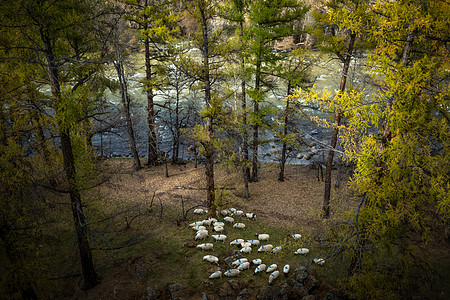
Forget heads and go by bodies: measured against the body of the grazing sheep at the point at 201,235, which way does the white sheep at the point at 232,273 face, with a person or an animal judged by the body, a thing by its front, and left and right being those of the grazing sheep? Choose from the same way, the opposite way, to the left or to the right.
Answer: the same way

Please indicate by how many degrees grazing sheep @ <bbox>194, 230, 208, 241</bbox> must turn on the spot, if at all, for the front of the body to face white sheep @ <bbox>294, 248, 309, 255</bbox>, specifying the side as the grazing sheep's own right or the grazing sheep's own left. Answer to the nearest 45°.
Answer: approximately 180°

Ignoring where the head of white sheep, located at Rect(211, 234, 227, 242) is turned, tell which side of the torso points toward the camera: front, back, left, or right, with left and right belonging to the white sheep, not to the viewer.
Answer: left

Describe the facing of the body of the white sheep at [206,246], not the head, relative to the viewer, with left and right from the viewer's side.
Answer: facing to the left of the viewer

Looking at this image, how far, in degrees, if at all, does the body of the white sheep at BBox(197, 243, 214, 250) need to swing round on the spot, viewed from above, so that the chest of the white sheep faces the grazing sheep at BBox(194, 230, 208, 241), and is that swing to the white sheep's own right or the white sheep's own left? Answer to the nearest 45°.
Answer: approximately 90° to the white sheep's own right

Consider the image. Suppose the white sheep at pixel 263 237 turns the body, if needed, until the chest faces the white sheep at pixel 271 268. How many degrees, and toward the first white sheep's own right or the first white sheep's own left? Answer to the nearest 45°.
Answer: approximately 90° to the first white sheep's own left

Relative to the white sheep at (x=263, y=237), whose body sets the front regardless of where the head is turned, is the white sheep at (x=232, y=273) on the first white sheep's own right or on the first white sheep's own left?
on the first white sheep's own left

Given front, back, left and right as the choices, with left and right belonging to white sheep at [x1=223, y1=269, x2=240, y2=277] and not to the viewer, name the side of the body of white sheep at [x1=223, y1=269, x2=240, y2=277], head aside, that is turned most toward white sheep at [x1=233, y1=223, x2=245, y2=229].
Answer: right

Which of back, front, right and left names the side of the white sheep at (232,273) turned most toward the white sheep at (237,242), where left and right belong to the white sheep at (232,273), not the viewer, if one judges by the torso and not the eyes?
right

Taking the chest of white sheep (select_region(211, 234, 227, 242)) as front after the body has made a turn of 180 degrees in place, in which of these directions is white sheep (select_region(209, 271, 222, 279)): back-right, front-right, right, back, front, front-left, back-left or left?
right

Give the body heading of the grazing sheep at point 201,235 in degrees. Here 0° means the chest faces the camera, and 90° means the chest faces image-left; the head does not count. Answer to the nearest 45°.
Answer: approximately 90°

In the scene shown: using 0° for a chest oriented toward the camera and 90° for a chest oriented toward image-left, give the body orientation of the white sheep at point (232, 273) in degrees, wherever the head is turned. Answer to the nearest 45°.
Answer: approximately 90°

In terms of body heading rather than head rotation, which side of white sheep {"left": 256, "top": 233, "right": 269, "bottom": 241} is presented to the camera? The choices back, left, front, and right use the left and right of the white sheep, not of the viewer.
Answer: left

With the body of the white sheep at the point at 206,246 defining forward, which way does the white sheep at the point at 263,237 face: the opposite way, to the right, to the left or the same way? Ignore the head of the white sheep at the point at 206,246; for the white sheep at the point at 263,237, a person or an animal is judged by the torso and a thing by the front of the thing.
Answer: the same way

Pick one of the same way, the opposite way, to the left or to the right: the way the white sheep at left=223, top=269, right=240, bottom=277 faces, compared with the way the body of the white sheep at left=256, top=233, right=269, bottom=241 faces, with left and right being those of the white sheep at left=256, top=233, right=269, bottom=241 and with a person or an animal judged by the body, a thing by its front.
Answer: the same way

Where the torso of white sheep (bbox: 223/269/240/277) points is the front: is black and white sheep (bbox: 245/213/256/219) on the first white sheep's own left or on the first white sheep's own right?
on the first white sheep's own right
